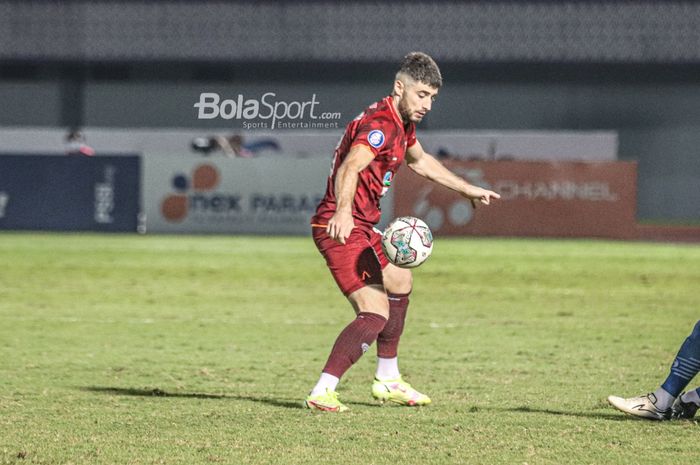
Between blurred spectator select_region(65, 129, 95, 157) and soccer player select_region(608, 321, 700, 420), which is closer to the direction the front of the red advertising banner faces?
the soccer player

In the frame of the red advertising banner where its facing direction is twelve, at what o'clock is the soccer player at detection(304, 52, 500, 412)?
The soccer player is roughly at 12 o'clock from the red advertising banner.

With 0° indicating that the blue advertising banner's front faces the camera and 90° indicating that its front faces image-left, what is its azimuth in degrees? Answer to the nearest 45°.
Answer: approximately 0°

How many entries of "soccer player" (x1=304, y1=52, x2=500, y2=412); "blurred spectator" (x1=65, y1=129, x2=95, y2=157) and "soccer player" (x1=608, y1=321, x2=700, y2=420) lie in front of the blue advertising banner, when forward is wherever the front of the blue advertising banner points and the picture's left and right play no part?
2

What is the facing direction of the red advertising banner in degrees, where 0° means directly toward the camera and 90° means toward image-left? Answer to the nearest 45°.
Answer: approximately 0°
